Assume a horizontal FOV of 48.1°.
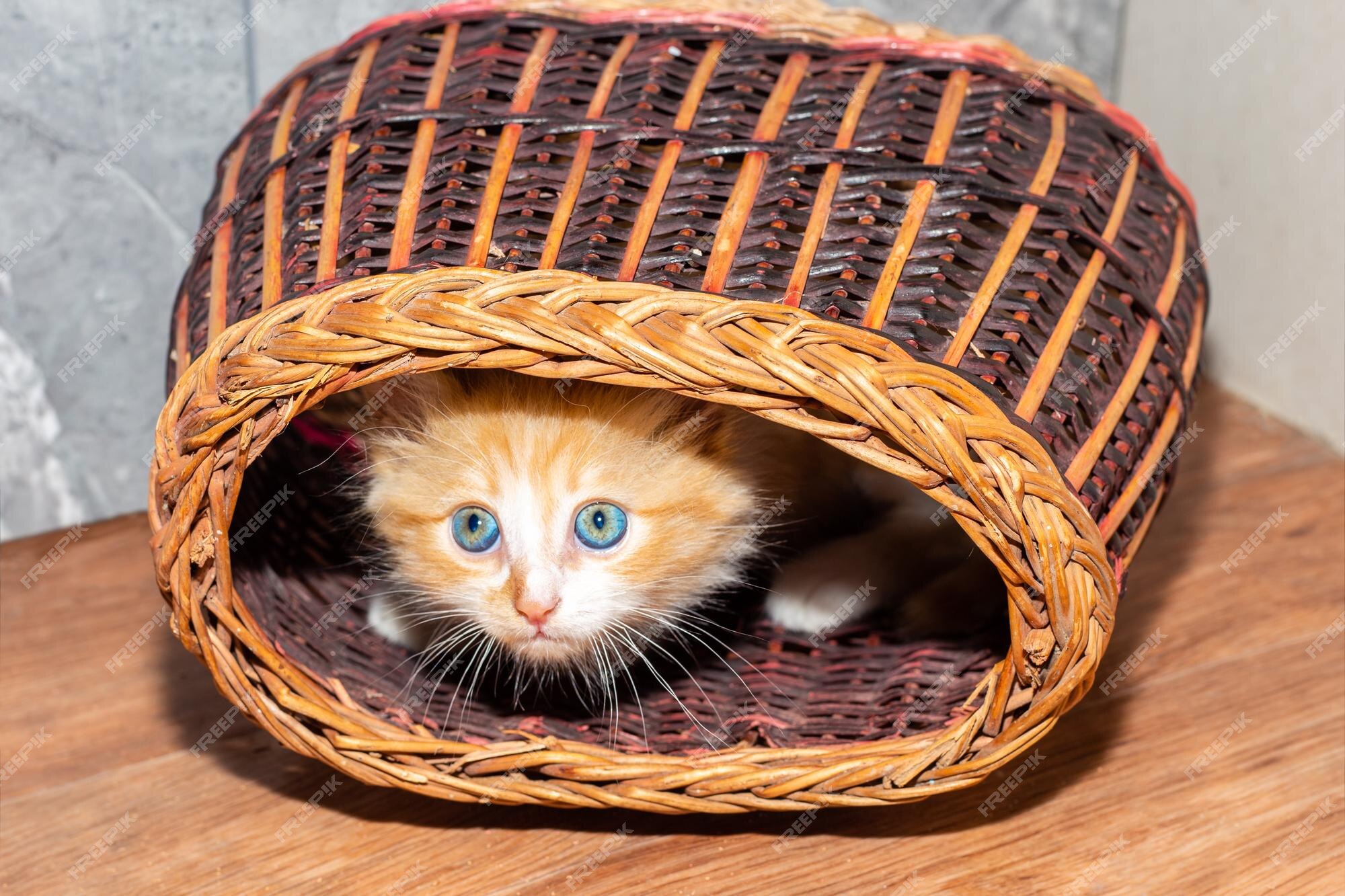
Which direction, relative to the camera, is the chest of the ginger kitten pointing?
toward the camera
